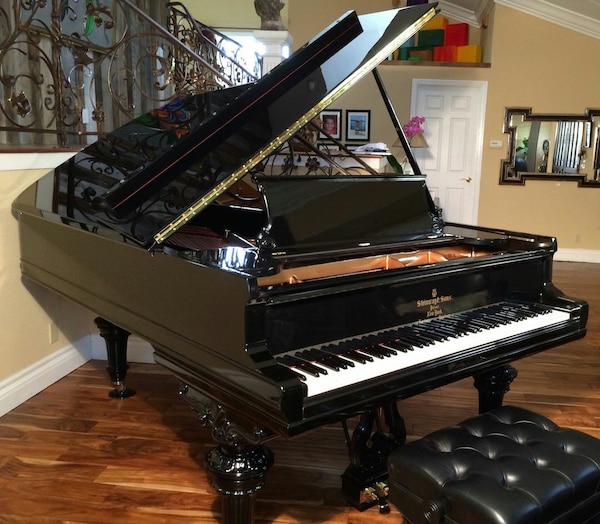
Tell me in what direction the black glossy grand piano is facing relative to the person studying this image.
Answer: facing the viewer and to the right of the viewer

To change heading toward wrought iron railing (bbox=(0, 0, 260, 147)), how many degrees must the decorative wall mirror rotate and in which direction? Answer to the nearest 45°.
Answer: approximately 45° to its right

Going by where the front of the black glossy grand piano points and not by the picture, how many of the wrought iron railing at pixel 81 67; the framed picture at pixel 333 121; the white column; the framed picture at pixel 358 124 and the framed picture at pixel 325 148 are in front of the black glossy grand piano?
0

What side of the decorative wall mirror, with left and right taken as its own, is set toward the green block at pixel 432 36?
right

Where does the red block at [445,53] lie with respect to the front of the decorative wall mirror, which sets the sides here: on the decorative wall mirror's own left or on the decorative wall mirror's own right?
on the decorative wall mirror's own right

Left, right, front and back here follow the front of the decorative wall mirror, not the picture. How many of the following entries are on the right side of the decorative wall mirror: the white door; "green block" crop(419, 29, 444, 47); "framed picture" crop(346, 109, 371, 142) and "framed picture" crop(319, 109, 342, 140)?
4

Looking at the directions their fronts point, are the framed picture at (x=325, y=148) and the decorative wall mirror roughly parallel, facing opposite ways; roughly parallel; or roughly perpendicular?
roughly parallel

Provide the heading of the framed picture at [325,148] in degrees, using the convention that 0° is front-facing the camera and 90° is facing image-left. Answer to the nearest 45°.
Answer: approximately 0°

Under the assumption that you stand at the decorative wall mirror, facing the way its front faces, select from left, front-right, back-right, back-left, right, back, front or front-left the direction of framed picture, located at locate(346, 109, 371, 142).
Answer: right

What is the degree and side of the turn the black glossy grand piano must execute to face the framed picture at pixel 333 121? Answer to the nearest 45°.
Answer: approximately 135° to its left

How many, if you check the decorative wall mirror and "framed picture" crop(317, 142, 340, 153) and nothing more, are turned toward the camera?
2

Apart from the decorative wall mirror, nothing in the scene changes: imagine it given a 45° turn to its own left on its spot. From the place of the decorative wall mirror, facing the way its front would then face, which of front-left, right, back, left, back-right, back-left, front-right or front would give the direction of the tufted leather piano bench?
front-right

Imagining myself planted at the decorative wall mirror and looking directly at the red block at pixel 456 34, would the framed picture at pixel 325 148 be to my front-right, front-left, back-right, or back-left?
front-left

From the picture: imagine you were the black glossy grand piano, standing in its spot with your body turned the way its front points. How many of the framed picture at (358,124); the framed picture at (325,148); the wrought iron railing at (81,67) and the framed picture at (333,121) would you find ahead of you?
0

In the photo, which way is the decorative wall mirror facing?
toward the camera

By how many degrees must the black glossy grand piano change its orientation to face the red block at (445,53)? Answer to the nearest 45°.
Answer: approximately 135° to its left

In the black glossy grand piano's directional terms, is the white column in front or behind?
behind

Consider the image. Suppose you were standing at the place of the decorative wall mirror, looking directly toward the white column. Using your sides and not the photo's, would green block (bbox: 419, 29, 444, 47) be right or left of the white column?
right
